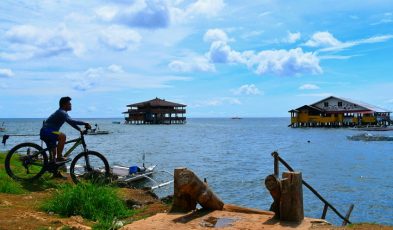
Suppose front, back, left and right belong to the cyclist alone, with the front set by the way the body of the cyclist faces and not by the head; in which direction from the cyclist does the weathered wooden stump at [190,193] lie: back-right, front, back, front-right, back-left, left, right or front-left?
front-right

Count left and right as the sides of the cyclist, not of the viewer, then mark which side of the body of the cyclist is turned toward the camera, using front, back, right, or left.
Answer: right

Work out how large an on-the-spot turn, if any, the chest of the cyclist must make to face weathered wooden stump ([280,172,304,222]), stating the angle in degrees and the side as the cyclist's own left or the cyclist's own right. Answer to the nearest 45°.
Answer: approximately 45° to the cyclist's own right
